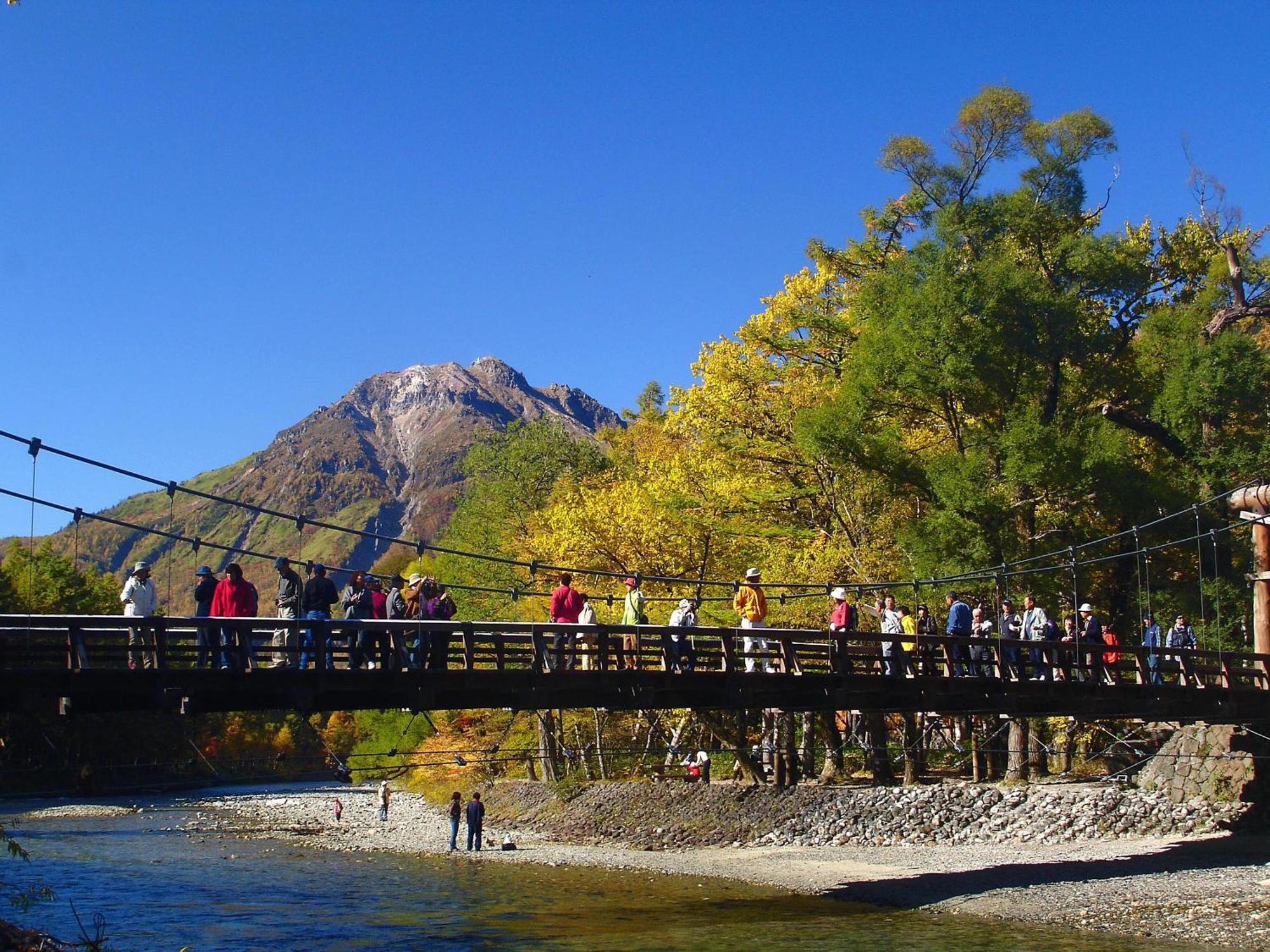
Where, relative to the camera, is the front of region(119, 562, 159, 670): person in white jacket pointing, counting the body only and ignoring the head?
toward the camera

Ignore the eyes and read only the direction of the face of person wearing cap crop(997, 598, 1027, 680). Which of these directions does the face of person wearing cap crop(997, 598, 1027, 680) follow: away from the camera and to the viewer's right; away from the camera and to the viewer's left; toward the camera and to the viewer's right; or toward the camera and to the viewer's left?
toward the camera and to the viewer's left

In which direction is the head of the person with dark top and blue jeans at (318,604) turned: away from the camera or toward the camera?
away from the camera

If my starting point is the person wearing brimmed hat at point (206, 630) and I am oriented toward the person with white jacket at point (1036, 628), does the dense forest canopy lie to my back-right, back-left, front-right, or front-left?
front-left
